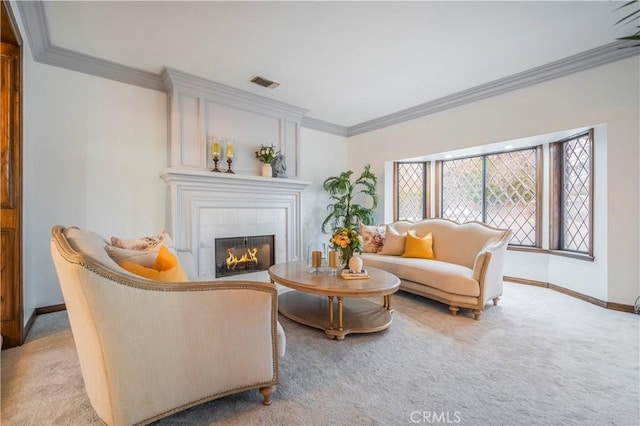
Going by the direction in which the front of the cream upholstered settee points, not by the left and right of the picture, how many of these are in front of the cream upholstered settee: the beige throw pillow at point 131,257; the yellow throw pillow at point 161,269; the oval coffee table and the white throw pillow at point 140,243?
4

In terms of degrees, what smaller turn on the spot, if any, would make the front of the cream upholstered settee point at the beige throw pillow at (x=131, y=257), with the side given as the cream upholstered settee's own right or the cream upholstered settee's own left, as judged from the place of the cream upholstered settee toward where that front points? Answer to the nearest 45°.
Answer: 0° — it already faces it

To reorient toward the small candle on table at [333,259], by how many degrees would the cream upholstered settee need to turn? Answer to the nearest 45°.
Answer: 0° — it already faces it

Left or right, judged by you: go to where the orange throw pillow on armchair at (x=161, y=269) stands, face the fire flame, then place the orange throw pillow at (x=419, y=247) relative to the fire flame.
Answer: right

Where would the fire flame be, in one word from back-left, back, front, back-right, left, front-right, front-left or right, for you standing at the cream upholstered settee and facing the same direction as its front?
front-right

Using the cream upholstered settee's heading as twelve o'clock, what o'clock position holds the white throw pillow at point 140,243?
The white throw pillow is roughly at 12 o'clock from the cream upholstered settee.

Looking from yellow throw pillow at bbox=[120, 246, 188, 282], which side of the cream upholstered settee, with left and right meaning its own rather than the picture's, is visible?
front

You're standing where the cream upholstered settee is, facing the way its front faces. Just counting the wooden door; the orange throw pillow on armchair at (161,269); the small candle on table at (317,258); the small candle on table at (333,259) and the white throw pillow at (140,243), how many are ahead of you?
5

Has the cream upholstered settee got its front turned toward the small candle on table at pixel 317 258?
yes

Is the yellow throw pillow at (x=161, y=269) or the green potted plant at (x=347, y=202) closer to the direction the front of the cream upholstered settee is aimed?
the yellow throw pillow

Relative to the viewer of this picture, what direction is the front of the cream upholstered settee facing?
facing the viewer and to the left of the viewer

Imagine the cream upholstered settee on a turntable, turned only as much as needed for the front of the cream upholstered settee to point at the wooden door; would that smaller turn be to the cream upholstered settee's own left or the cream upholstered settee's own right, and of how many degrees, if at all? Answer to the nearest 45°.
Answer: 0° — it already faces it

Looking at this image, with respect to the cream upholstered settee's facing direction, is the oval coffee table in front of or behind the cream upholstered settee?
in front
